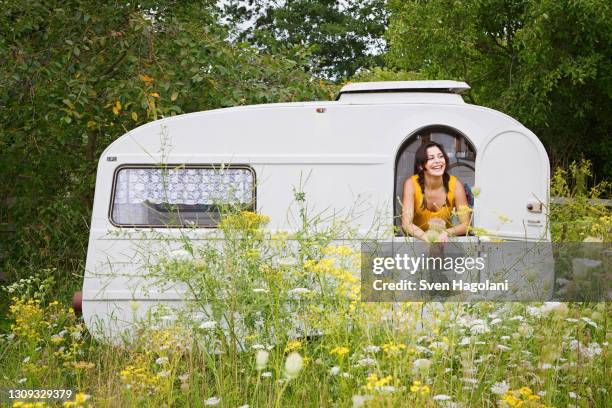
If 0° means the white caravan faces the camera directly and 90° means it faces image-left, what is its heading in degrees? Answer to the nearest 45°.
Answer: approximately 270°

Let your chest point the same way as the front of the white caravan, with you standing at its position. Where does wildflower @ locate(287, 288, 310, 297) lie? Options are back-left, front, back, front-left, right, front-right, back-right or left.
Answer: right

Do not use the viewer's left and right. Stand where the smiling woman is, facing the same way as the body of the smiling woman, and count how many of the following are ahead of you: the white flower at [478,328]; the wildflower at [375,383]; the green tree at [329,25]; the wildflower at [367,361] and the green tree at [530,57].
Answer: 3

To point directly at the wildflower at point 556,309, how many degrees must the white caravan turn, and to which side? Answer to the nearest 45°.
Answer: approximately 45° to its right

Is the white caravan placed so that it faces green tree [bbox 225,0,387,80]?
no

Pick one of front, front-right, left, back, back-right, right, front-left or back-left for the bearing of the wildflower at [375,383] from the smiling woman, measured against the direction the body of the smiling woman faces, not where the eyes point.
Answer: front

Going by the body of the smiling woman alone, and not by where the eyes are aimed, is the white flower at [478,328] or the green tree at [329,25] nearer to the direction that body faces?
the white flower

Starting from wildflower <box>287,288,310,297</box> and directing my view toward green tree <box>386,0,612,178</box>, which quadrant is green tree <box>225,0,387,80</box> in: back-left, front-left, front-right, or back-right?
front-left

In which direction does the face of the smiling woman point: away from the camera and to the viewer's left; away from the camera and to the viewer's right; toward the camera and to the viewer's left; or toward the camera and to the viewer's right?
toward the camera and to the viewer's right

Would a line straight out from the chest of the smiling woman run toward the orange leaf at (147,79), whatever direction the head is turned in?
no

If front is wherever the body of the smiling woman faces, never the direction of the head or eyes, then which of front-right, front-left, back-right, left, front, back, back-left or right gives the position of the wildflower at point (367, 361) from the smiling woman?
front

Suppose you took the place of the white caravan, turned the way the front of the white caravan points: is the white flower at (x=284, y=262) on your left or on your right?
on your right

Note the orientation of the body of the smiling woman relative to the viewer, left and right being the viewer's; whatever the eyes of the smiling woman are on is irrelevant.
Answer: facing the viewer

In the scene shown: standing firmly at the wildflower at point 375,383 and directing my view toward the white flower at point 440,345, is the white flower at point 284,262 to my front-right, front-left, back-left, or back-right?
front-left

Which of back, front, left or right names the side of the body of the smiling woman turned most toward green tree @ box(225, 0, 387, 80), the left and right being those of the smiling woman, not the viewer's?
back

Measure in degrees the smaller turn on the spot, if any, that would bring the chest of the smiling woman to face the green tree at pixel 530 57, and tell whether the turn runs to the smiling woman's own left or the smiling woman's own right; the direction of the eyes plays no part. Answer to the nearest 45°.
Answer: approximately 180°

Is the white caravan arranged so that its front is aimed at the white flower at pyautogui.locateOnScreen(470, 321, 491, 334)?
no
